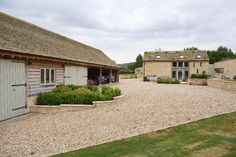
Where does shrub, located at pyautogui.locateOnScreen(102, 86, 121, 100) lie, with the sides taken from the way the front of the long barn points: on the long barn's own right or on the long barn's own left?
on the long barn's own left

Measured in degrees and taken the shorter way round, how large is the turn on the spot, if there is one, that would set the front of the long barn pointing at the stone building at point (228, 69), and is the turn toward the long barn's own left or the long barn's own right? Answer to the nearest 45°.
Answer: approximately 90° to the long barn's own left

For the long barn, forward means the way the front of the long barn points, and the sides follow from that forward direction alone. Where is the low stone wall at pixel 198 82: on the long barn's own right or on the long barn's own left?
on the long barn's own left

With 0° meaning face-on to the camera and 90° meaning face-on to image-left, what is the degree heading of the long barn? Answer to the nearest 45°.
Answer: approximately 315°
